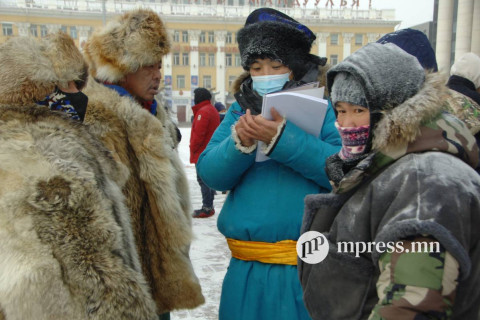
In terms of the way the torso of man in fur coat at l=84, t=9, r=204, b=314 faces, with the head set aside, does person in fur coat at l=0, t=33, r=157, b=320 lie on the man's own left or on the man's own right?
on the man's own right

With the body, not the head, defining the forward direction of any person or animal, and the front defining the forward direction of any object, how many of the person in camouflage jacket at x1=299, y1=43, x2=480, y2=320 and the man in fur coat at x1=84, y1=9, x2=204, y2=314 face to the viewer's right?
1

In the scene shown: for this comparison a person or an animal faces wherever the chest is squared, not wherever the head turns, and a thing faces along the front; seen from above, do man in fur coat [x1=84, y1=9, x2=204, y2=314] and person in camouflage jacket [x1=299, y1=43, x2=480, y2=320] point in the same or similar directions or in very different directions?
very different directions

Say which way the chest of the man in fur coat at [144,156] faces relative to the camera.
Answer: to the viewer's right

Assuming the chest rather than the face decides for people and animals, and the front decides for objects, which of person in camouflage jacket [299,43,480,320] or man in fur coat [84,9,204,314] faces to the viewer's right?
the man in fur coat

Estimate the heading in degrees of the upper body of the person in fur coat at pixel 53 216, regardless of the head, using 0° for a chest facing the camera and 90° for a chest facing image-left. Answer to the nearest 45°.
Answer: approximately 225°

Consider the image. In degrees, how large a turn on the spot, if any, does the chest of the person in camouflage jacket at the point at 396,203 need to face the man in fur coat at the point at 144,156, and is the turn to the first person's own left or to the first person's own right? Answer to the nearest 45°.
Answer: approximately 90° to the first person's own right

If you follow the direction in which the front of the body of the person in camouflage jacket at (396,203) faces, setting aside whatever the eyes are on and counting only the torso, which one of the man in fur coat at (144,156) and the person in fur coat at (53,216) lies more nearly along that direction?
the person in fur coat

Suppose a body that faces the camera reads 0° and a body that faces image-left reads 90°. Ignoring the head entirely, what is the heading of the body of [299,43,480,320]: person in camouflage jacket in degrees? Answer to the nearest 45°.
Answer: approximately 45°

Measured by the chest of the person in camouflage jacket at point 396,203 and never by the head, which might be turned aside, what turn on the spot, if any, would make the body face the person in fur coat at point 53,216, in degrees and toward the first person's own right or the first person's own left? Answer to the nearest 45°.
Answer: approximately 45° to the first person's own right

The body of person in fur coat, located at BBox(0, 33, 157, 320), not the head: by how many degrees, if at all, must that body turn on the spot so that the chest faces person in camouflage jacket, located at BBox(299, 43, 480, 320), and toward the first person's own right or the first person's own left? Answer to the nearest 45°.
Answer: approximately 90° to the first person's own right

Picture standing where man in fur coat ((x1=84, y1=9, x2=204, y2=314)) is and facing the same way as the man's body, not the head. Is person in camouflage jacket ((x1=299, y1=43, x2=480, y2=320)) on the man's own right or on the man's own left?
on the man's own right
